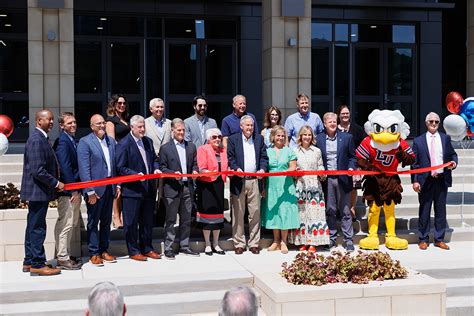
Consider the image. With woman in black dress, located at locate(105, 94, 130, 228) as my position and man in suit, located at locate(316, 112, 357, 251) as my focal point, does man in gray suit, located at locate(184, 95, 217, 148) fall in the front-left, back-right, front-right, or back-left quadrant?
front-left

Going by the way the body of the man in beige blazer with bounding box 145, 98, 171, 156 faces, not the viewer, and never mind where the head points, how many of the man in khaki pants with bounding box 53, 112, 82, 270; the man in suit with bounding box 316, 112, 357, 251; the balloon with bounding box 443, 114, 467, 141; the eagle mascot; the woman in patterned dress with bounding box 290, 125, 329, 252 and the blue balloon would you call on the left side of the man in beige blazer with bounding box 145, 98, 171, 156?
5

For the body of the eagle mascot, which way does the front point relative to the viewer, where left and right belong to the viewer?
facing the viewer

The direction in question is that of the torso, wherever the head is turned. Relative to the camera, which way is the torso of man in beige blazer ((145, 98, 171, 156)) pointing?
toward the camera

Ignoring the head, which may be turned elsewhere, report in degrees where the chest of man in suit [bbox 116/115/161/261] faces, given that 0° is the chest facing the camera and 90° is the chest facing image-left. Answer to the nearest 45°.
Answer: approximately 315°

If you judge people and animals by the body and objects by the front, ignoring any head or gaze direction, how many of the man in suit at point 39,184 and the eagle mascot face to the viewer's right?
1

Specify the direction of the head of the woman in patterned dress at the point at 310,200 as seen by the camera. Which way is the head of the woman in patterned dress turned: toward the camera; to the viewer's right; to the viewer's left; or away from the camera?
toward the camera

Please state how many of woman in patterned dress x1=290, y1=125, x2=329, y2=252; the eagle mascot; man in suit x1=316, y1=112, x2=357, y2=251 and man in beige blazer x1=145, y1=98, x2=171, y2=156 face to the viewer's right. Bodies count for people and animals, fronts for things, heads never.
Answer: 0

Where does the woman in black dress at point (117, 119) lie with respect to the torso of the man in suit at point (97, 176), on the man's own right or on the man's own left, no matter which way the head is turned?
on the man's own left

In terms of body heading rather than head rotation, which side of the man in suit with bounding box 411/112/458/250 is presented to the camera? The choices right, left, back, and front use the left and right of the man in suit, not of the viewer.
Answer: front

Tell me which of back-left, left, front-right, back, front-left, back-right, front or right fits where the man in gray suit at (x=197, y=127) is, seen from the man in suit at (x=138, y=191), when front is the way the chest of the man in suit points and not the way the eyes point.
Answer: left
